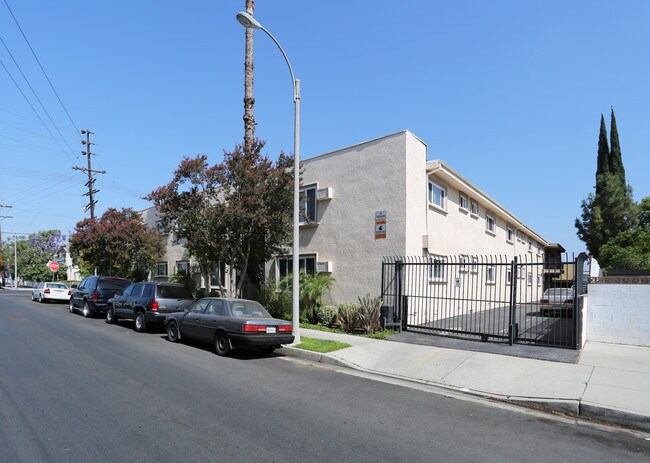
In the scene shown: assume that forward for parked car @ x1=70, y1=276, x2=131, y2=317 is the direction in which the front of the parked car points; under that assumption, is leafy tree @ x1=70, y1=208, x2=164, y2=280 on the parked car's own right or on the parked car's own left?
on the parked car's own right

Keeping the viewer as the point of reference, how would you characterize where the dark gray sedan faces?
facing away from the viewer and to the left of the viewer

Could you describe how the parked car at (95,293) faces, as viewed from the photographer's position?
facing away from the viewer and to the left of the viewer

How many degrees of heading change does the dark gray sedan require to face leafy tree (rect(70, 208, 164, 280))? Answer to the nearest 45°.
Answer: approximately 45° to its right

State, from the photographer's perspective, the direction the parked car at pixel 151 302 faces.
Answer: facing away from the viewer and to the left of the viewer

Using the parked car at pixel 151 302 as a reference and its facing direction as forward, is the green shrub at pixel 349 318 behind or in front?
behind
